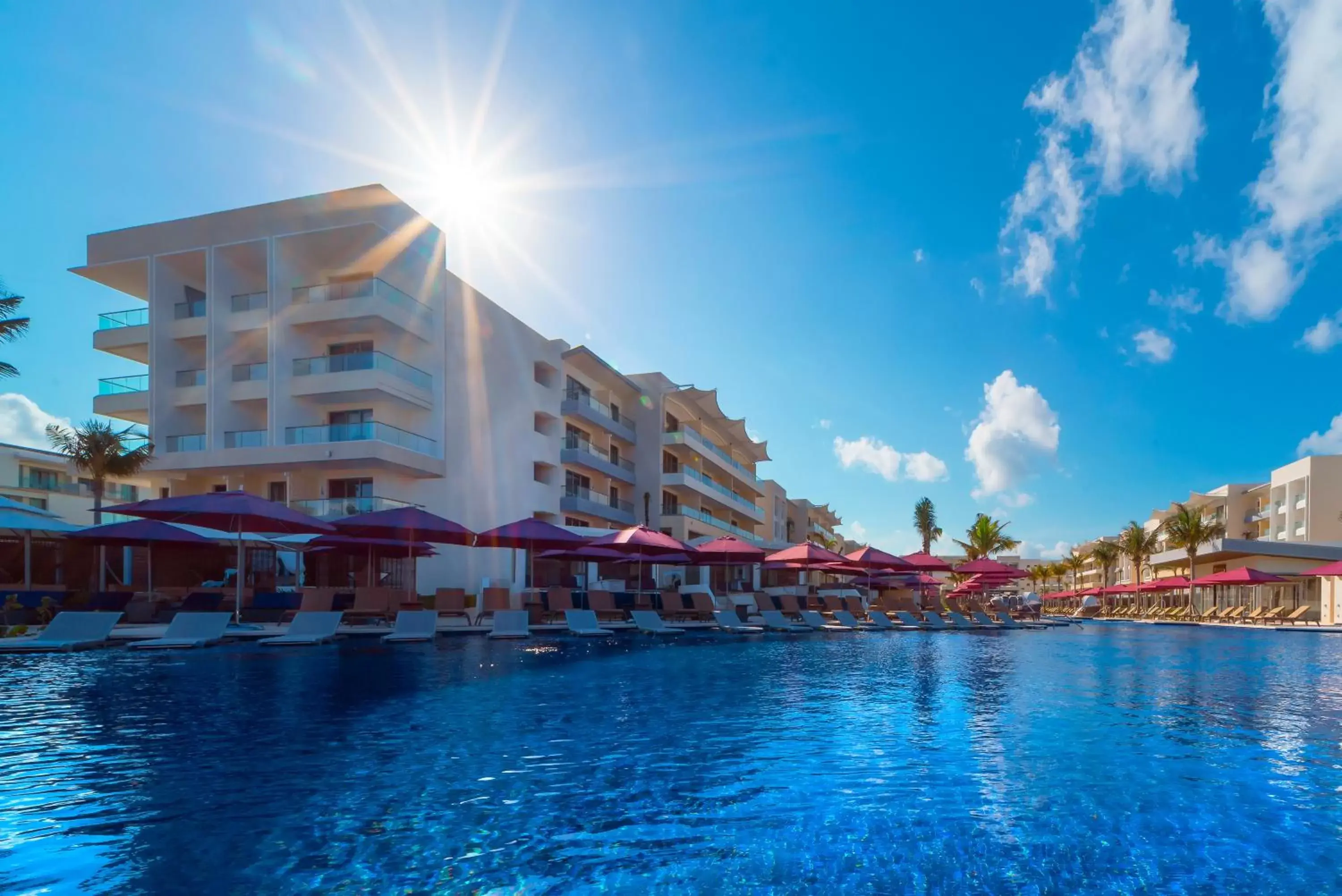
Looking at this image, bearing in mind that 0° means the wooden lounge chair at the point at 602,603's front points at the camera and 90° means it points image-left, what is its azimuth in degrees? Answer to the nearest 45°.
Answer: approximately 315°

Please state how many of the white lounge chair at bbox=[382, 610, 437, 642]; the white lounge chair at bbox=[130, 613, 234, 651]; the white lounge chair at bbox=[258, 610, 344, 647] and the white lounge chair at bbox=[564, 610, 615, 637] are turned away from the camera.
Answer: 0

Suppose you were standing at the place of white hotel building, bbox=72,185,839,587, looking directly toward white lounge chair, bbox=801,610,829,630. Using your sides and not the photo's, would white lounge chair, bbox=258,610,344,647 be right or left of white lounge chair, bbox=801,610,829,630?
right

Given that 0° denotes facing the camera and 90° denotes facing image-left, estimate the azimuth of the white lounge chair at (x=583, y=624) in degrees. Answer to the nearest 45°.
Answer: approximately 315°

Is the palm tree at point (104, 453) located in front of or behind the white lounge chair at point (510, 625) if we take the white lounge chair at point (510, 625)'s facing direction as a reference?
behind

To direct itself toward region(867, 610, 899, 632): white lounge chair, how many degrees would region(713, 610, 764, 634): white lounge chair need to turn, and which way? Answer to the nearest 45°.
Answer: approximately 90° to its left
